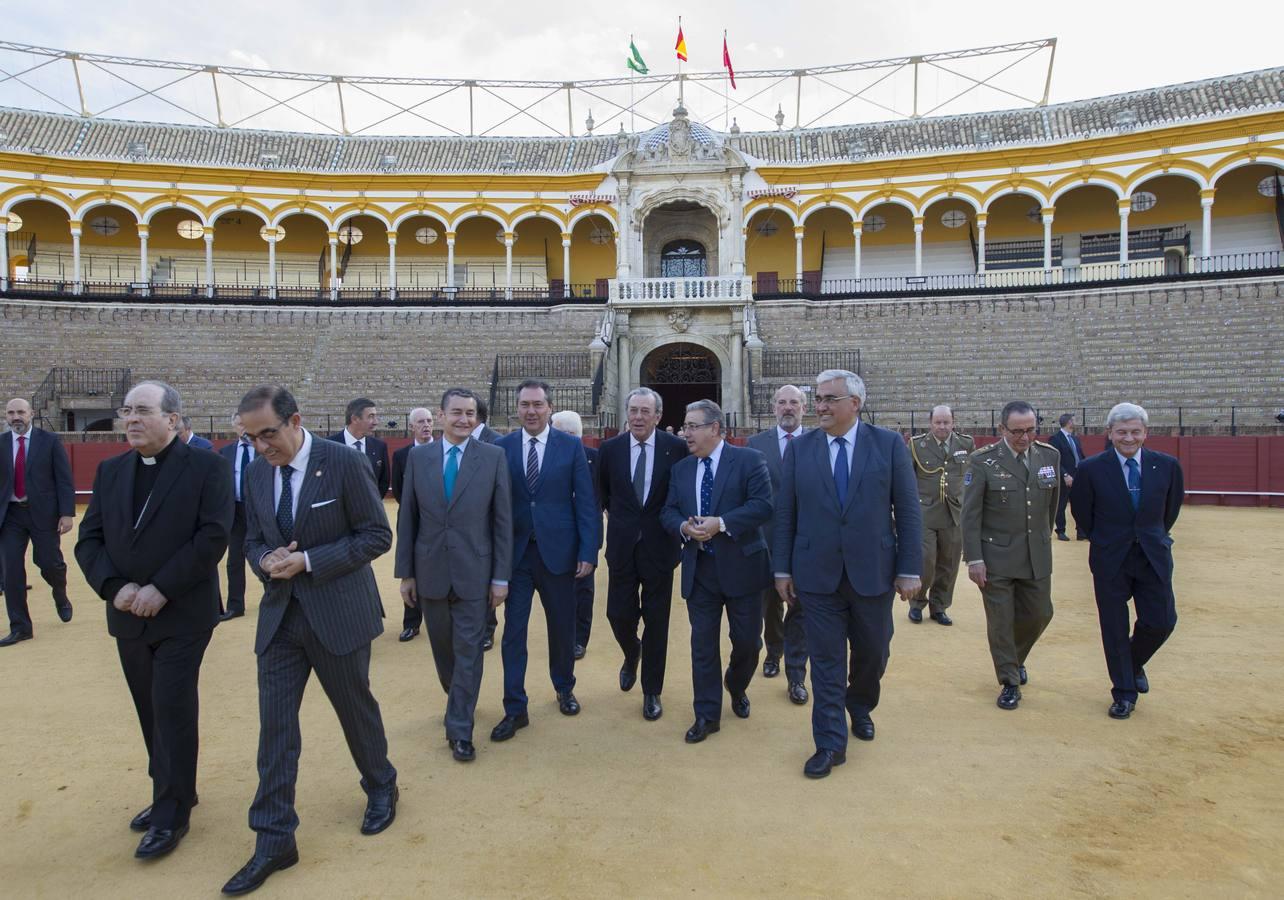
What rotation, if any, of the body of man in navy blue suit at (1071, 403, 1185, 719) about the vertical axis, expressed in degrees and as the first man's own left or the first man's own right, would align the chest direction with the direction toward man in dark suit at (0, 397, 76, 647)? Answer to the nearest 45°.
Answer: approximately 90° to the first man's own right

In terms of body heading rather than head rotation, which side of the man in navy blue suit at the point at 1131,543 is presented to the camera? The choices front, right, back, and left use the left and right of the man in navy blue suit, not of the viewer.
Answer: front

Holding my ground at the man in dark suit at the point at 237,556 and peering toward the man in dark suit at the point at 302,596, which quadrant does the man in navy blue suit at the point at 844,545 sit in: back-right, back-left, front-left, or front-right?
front-left

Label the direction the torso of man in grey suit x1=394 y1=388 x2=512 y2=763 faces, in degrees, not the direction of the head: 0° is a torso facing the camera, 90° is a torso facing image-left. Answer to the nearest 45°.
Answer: approximately 0°

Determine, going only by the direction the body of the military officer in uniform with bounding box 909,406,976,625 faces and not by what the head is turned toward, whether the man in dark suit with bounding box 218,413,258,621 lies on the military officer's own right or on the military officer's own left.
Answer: on the military officer's own right

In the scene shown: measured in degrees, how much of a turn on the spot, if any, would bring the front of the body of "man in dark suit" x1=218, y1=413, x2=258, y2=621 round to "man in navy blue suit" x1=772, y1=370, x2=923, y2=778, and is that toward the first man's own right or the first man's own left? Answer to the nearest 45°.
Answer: approximately 45° to the first man's own left

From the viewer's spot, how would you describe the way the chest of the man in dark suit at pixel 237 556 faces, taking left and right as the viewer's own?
facing the viewer

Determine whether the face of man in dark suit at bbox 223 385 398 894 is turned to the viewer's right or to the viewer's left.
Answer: to the viewer's left

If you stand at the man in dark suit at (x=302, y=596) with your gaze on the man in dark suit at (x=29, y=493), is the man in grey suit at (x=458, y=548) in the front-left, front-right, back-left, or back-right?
front-right

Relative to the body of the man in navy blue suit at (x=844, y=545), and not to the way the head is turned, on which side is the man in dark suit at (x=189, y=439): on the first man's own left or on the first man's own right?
on the first man's own right

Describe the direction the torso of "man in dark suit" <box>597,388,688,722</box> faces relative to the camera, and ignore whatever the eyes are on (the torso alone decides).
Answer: toward the camera

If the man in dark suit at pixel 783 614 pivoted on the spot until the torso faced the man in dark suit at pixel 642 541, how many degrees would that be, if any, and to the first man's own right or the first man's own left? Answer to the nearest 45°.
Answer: approximately 45° to the first man's own right
